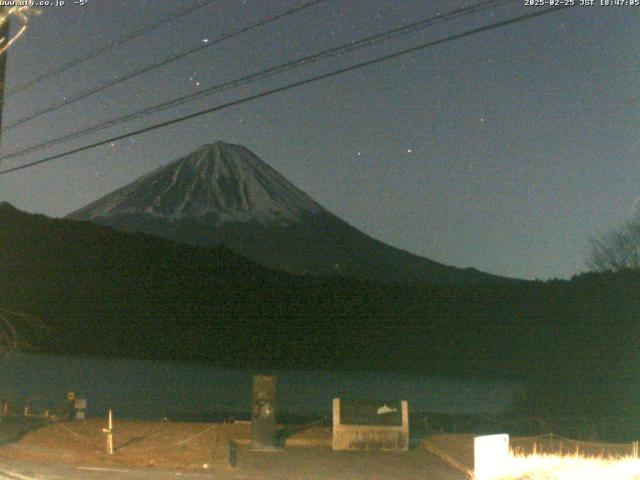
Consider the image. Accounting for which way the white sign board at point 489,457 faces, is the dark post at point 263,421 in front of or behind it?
behind

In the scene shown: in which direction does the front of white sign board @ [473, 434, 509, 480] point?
toward the camera
